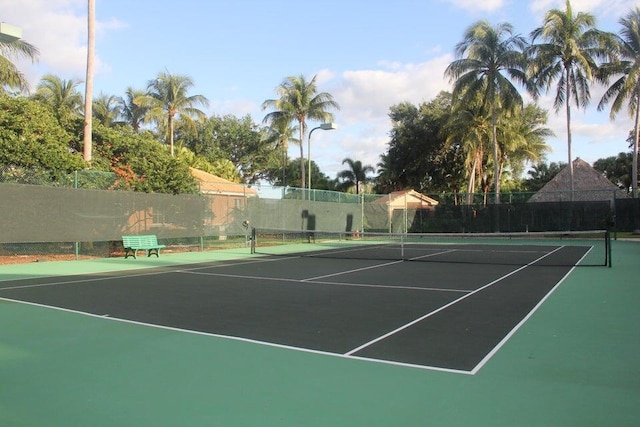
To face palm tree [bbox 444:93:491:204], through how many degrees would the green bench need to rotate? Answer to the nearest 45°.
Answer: approximately 90° to its left

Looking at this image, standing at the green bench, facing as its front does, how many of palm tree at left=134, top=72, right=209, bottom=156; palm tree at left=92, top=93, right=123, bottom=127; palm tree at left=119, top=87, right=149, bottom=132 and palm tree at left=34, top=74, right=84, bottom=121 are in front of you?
0

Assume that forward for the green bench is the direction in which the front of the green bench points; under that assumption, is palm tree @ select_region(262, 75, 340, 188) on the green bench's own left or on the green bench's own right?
on the green bench's own left

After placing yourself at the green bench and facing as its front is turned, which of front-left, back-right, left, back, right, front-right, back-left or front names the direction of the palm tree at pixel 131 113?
back-left

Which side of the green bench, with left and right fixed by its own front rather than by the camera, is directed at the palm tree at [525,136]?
left

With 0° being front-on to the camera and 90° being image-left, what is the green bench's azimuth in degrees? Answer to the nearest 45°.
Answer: approximately 315°

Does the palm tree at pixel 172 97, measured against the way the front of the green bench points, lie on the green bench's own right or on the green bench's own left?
on the green bench's own left

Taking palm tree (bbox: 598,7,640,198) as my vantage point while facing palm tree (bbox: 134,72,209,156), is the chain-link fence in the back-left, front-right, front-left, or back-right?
front-left

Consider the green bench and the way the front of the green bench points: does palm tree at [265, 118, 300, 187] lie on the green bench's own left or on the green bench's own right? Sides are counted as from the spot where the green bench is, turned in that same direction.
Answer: on the green bench's own left

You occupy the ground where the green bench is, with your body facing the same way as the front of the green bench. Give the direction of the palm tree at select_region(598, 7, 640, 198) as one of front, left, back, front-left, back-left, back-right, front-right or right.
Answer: front-left

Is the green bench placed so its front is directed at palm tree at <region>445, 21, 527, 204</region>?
no
